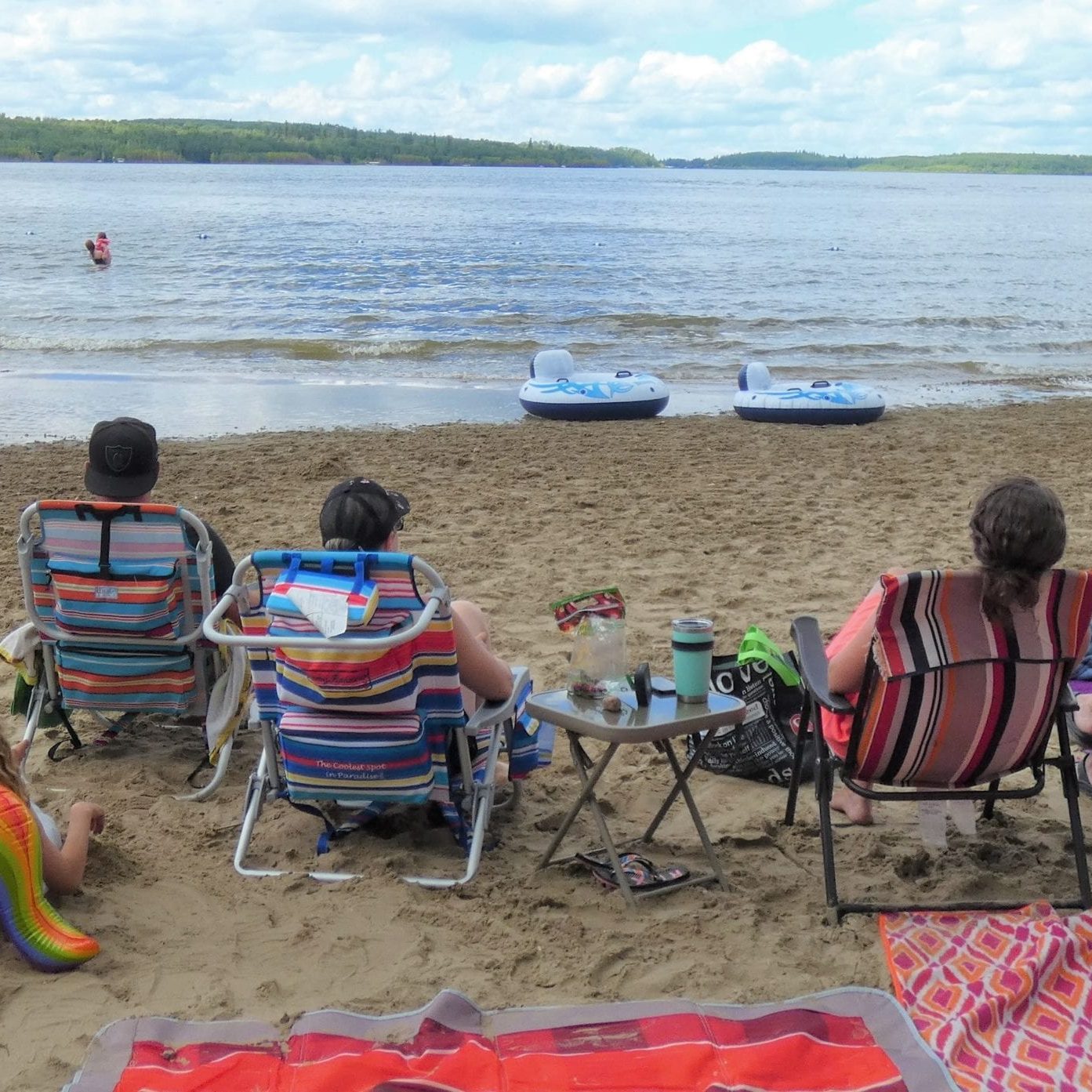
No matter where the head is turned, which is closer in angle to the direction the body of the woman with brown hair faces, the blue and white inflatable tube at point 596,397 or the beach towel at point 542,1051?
the blue and white inflatable tube

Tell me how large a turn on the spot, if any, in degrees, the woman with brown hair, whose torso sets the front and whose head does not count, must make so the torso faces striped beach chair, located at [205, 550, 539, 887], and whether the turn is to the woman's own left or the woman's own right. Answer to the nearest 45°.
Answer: approximately 90° to the woman's own left

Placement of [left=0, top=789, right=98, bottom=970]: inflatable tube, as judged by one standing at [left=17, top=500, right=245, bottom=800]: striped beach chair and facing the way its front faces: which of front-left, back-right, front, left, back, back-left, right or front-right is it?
back

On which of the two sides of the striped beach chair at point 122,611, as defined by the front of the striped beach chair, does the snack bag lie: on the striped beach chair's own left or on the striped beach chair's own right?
on the striped beach chair's own right

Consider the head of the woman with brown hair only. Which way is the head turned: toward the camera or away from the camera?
away from the camera

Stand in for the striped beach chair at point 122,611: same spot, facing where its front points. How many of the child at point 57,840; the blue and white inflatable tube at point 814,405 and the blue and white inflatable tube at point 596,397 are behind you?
1

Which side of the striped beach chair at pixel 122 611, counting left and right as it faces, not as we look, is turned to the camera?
back

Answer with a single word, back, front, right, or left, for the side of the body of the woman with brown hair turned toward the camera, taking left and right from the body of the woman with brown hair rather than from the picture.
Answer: back

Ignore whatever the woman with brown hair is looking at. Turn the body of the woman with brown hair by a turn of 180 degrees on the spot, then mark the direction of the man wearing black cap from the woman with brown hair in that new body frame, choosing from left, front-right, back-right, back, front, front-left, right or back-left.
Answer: right

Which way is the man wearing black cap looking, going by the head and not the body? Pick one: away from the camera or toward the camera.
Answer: away from the camera

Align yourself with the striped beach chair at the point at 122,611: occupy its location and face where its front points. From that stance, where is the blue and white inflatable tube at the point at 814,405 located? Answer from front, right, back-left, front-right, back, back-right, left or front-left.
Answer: front-right

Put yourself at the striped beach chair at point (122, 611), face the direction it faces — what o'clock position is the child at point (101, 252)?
The child is roughly at 12 o'clock from the striped beach chair.

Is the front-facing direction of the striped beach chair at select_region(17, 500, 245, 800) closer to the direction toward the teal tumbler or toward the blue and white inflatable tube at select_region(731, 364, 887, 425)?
the blue and white inflatable tube

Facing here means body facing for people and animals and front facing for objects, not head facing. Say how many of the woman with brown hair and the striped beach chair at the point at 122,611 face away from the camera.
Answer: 2

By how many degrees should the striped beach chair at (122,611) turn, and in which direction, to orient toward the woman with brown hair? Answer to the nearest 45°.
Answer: approximately 135° to its right
